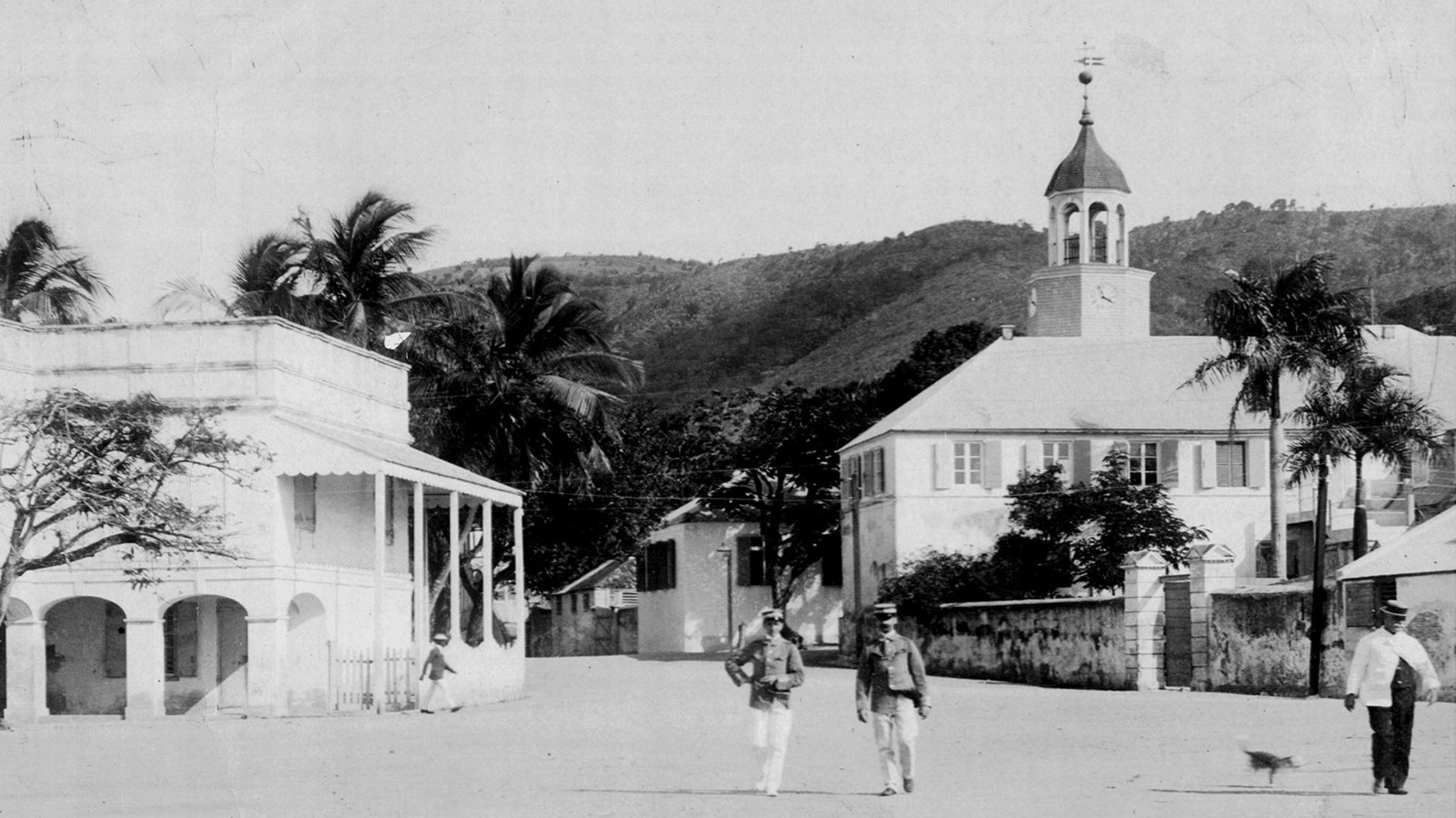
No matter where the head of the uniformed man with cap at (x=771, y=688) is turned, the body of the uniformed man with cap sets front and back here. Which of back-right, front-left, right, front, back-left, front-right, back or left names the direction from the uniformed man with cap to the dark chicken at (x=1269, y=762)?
left

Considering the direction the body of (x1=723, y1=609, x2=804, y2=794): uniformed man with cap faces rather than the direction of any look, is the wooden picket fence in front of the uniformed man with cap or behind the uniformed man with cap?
behind

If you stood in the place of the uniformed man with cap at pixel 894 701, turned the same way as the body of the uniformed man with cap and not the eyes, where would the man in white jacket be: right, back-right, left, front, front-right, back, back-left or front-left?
left

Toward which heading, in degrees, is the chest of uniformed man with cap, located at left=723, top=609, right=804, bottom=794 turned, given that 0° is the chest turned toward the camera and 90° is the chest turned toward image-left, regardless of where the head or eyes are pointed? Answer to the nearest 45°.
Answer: approximately 0°

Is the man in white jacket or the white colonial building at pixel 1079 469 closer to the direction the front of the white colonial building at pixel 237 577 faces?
the man in white jacket

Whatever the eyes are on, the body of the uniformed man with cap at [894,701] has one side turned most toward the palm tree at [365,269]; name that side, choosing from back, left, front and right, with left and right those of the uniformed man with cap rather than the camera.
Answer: back

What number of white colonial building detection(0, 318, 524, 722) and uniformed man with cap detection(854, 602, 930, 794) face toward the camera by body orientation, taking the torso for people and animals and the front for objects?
2
